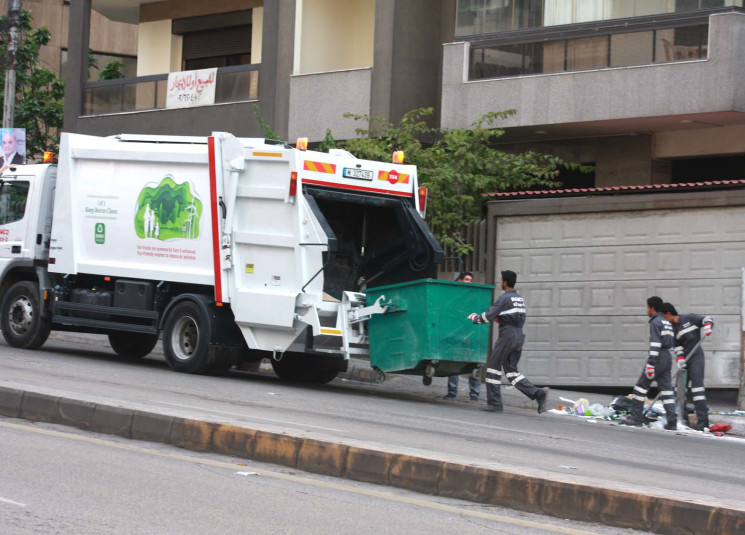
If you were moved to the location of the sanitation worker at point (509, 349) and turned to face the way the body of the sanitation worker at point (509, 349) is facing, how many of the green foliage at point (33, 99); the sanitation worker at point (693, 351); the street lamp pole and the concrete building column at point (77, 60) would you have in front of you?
3

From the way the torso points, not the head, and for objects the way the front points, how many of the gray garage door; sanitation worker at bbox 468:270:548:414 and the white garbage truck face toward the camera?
1

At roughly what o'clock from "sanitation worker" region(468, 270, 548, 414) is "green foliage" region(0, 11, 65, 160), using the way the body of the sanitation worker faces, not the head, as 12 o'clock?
The green foliage is roughly at 12 o'clock from the sanitation worker.

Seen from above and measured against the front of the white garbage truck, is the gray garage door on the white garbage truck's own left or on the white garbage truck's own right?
on the white garbage truck's own right

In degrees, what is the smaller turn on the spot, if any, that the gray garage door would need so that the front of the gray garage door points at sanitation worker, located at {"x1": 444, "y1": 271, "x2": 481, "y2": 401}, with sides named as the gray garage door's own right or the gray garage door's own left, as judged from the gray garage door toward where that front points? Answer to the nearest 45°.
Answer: approximately 45° to the gray garage door's own right

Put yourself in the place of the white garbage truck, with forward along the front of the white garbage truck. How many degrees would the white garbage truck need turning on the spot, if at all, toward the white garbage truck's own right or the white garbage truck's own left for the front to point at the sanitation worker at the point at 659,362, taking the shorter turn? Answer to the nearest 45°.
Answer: approximately 135° to the white garbage truck's own right

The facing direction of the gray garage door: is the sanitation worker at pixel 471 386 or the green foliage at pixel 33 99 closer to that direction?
the sanitation worker

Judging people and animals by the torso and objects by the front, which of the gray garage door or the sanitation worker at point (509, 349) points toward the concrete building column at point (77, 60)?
the sanitation worker

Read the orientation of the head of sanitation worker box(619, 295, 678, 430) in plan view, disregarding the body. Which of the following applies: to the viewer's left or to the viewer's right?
to the viewer's left

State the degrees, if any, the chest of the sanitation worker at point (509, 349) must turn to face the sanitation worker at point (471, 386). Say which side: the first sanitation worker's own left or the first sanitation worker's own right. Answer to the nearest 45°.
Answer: approximately 45° to the first sanitation worker's own right

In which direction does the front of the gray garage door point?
toward the camera

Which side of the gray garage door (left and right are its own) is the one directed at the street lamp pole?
right

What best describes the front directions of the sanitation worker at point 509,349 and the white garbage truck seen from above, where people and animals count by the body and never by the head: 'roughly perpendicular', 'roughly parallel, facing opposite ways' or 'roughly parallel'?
roughly parallel

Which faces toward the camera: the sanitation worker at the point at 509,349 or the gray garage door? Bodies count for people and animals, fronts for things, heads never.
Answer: the gray garage door

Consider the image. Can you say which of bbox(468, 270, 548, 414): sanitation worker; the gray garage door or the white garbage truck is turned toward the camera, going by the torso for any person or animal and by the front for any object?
the gray garage door

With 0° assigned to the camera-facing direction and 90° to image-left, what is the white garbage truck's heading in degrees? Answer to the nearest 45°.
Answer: approximately 135°

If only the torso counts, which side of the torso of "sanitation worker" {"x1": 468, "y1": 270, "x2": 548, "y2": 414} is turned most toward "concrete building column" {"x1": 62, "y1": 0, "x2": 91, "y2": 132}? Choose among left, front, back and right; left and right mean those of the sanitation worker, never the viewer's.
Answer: front
